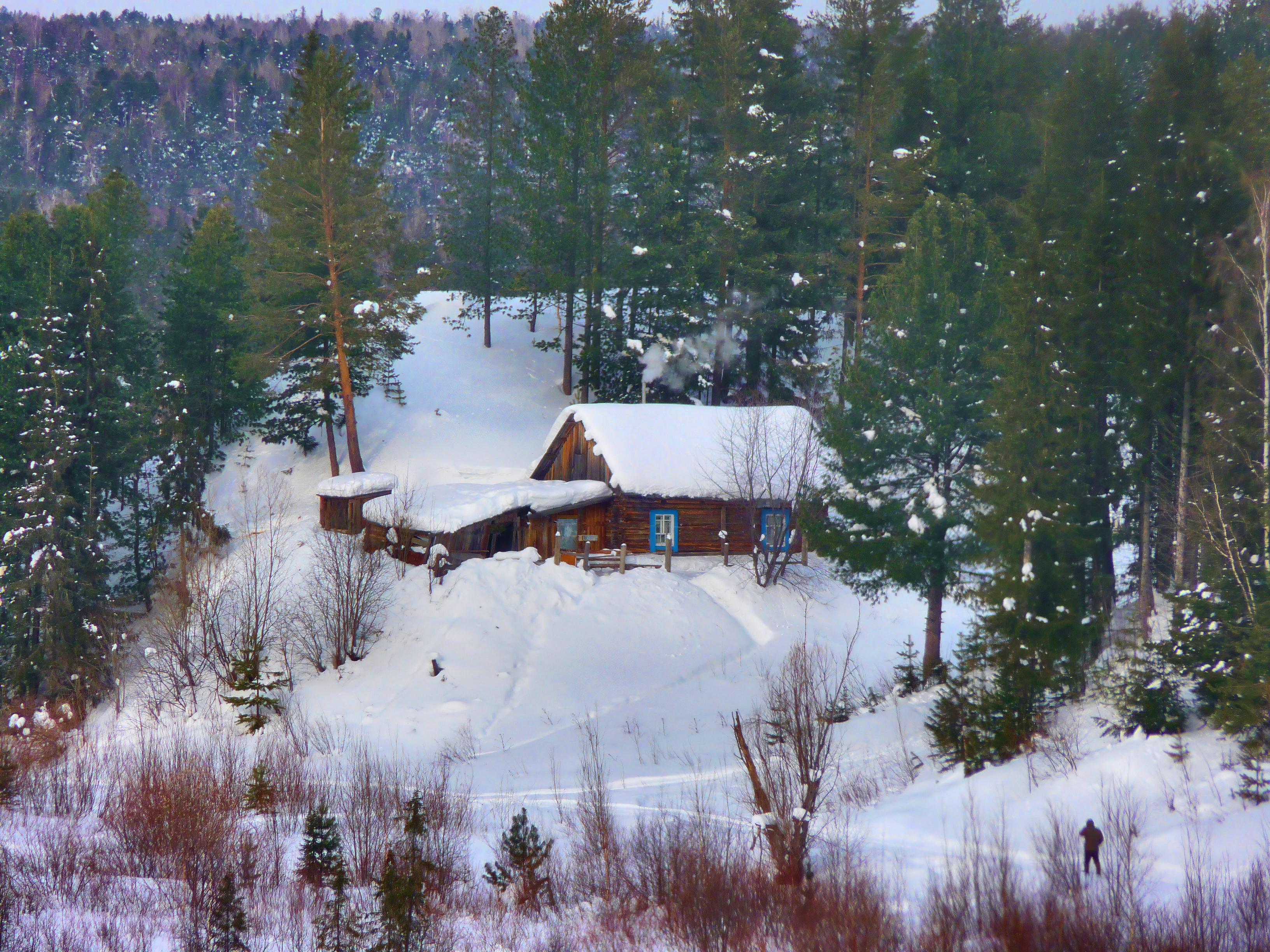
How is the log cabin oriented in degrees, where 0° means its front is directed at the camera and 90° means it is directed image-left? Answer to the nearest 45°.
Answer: approximately 0°

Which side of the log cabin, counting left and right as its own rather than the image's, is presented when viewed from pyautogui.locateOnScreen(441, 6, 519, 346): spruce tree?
back

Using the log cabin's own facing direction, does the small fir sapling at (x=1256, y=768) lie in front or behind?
in front

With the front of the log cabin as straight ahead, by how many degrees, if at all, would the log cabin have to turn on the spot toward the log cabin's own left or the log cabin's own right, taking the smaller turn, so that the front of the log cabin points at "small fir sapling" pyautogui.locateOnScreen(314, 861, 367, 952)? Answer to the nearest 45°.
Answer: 0° — it already faces it

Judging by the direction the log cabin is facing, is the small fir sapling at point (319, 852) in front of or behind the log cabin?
in front

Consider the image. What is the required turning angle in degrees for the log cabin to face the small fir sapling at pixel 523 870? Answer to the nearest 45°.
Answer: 0° — it already faces it

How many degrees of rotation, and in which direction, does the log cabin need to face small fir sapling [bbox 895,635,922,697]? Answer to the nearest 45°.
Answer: approximately 45° to its left

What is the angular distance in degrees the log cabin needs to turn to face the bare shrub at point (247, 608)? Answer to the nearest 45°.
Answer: approximately 45° to its right

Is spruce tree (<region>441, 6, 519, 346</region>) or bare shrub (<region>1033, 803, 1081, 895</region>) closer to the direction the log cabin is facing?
the bare shrub

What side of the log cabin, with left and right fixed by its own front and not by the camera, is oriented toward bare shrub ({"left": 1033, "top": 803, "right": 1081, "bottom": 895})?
front
